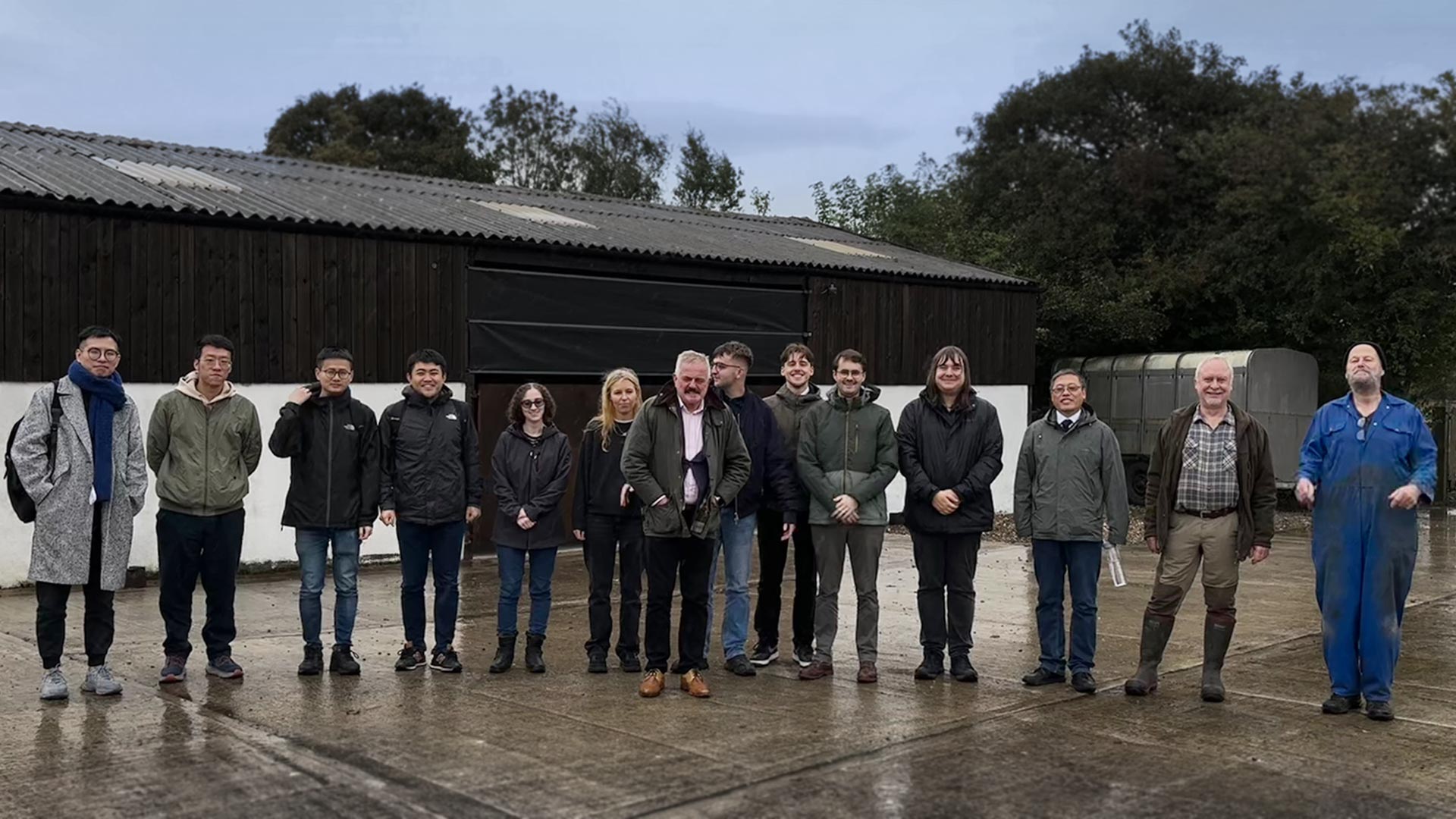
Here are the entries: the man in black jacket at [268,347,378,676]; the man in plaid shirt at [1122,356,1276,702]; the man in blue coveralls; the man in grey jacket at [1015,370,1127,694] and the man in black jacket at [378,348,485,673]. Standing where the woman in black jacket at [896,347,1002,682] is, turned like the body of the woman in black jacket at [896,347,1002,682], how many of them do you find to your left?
3

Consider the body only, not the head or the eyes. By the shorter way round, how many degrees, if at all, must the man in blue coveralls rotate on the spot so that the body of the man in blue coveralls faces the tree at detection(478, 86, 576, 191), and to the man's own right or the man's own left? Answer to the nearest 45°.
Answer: approximately 135° to the man's own right

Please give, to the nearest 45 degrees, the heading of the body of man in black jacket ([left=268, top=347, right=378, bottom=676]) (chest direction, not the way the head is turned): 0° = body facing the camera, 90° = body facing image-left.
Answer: approximately 0°

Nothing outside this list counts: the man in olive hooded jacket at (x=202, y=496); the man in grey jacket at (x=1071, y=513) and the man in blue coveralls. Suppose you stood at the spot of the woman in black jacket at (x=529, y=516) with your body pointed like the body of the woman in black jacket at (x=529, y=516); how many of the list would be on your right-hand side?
1

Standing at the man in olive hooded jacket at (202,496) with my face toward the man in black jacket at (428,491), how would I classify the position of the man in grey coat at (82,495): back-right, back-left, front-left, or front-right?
back-right

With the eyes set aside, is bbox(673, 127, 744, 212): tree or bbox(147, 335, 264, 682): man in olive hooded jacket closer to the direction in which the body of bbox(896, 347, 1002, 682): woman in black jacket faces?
the man in olive hooded jacket

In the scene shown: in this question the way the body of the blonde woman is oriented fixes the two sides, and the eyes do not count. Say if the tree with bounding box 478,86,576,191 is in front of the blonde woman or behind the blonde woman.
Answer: behind

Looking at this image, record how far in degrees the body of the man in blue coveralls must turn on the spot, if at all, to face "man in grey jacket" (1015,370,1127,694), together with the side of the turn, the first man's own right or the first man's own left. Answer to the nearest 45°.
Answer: approximately 90° to the first man's own right

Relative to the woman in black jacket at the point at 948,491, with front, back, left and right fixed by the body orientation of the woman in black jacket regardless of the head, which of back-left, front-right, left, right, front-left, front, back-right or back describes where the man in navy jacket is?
right

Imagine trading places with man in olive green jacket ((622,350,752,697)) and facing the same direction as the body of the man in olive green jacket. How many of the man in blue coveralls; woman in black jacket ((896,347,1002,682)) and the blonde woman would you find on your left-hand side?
2

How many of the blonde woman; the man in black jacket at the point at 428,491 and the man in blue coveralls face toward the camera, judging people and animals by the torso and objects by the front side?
3
